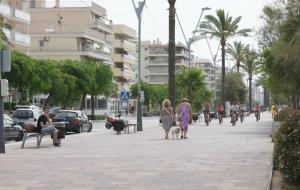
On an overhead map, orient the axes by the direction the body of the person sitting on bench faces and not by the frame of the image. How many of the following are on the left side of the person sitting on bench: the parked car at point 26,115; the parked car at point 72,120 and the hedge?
2

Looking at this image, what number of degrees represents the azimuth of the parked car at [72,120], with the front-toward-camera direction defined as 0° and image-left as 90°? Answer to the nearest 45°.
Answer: approximately 225°

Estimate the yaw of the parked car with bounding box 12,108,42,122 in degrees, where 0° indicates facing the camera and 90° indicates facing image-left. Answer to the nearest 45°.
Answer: approximately 225°

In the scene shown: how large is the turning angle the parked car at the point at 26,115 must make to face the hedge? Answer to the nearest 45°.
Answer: approximately 135° to its right

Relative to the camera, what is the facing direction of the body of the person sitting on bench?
to the viewer's right

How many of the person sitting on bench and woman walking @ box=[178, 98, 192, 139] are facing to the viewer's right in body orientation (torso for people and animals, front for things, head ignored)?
1

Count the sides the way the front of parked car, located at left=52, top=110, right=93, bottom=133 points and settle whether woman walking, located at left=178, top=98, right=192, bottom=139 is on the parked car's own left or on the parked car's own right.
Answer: on the parked car's own right
